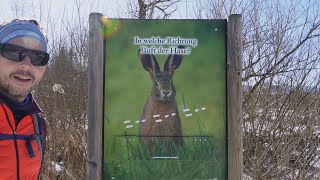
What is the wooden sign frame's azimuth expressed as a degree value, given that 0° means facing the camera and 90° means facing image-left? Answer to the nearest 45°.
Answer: approximately 0°
